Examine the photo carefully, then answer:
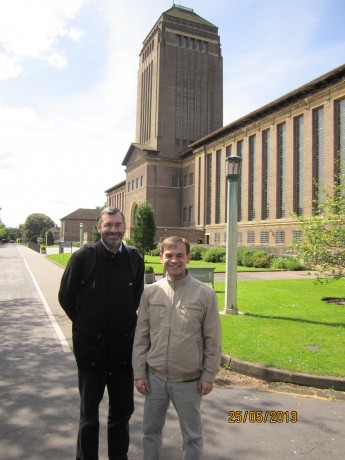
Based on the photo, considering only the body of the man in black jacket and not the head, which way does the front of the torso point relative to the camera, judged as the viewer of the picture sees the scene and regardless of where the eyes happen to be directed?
toward the camera

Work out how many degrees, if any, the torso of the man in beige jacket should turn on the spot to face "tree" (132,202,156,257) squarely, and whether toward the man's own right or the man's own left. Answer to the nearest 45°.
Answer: approximately 180°

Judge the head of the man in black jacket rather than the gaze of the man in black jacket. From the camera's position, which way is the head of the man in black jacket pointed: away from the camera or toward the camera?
toward the camera

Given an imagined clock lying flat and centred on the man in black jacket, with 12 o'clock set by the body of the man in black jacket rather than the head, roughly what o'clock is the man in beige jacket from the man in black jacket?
The man in beige jacket is roughly at 10 o'clock from the man in black jacket.

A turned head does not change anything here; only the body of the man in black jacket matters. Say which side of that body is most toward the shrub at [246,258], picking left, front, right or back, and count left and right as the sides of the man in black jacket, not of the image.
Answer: back

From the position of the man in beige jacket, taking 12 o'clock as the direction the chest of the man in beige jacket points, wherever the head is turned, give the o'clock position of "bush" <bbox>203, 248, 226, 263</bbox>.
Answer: The bush is roughly at 6 o'clock from the man in beige jacket.

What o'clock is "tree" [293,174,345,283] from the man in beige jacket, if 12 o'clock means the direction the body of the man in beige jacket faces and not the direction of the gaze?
The tree is roughly at 7 o'clock from the man in beige jacket.

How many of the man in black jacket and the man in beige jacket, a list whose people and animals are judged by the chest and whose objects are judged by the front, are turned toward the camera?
2

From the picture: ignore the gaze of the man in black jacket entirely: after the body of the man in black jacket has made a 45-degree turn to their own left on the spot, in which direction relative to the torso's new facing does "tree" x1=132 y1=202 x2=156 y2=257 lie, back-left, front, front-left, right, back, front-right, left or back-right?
back-left

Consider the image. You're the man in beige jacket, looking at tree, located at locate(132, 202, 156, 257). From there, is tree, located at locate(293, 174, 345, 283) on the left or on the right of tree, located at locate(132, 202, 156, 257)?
right

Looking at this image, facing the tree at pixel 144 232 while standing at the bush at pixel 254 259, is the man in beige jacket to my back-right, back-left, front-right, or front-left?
back-left

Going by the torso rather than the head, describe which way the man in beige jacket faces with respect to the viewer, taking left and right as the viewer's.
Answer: facing the viewer

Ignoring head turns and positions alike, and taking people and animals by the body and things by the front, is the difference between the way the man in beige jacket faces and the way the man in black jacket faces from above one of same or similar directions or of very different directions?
same or similar directions
